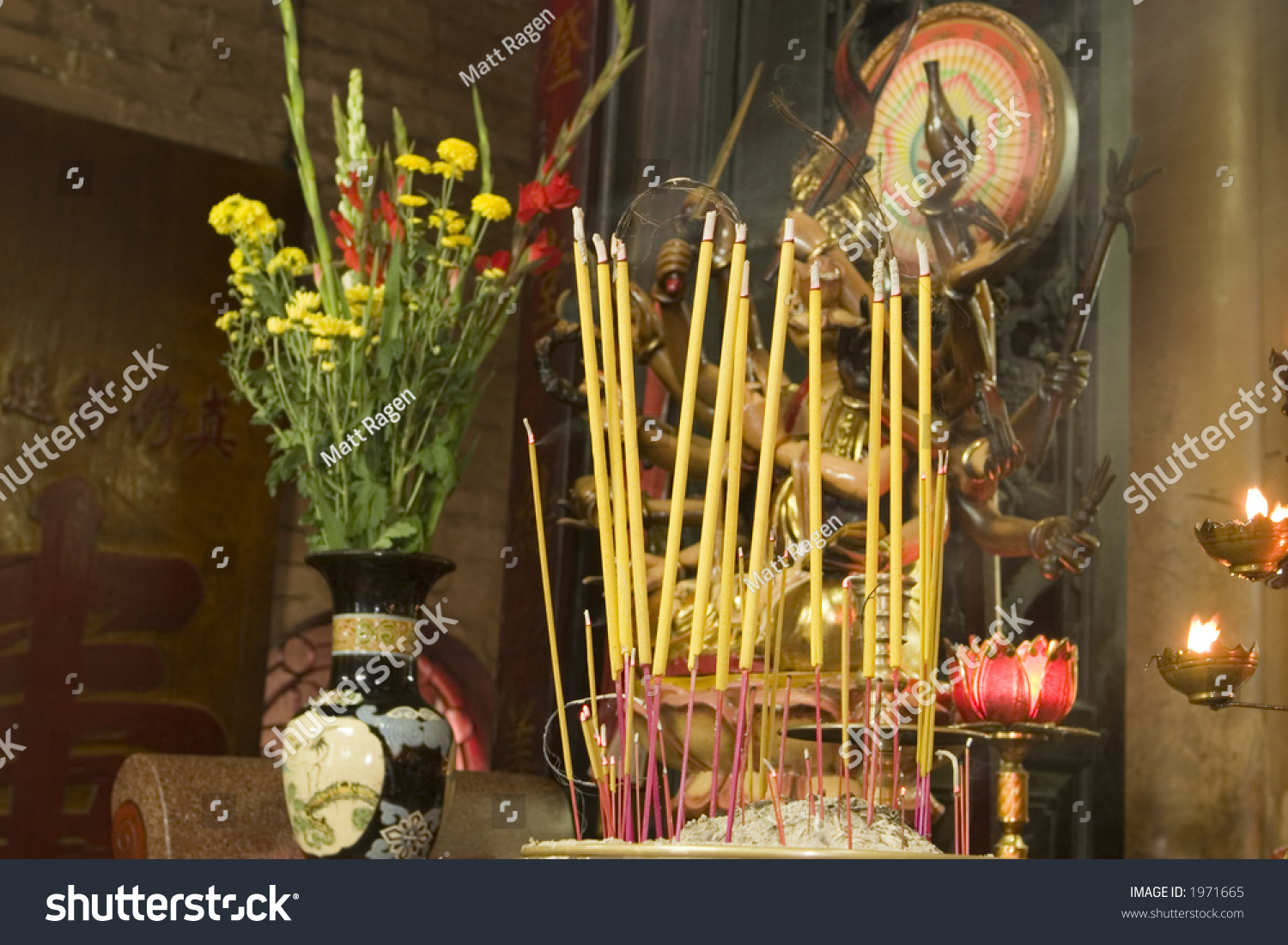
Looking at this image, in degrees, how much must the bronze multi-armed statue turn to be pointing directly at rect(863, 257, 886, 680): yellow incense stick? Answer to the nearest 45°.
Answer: approximately 45° to its left

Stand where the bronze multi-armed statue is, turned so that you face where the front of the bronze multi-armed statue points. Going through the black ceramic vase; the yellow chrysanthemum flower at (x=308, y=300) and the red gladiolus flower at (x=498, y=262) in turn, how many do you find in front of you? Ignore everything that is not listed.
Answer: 3

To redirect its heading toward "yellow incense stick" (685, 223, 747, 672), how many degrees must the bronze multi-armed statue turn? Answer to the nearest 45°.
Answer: approximately 45° to its left

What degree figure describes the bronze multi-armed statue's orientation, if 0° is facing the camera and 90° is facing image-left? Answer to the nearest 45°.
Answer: approximately 45°

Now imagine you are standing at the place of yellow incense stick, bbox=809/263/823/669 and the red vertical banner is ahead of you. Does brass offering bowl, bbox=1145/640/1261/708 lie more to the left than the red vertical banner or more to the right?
right

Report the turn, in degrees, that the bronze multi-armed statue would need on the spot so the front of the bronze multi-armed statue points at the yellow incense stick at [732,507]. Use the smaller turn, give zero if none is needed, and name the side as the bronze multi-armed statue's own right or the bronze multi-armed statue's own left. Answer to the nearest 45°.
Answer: approximately 45° to the bronze multi-armed statue's own left

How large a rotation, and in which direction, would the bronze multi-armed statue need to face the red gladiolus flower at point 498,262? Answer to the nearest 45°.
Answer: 0° — it already faces it
